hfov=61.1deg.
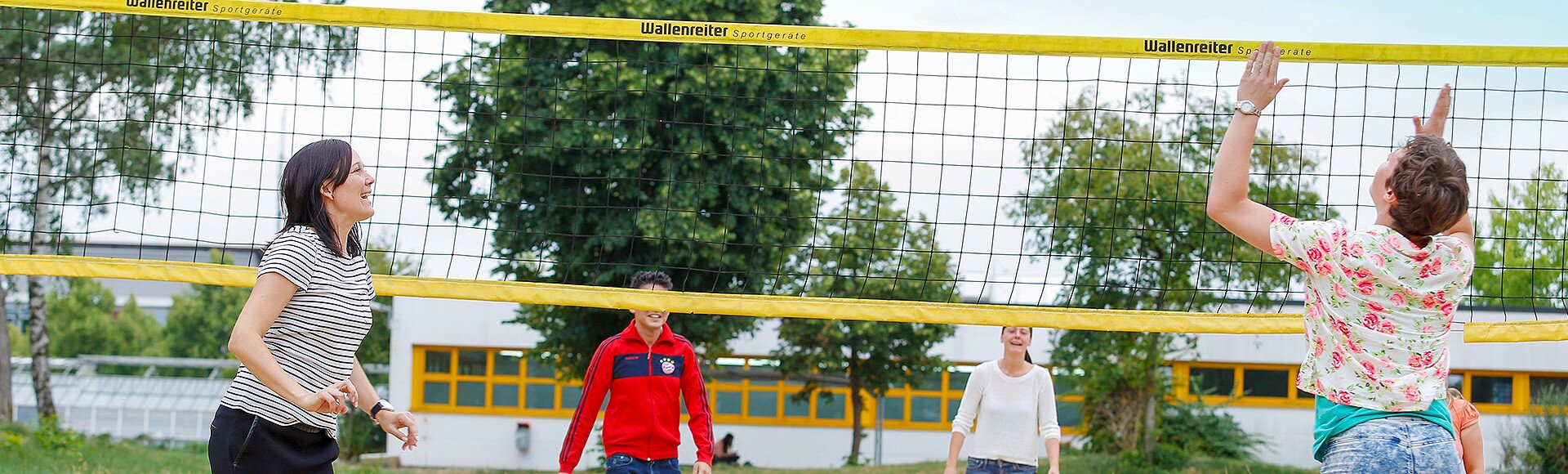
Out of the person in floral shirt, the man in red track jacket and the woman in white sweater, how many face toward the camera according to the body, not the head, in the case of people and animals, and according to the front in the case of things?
2

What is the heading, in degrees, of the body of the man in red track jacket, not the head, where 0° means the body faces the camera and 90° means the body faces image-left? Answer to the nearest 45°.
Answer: approximately 0°

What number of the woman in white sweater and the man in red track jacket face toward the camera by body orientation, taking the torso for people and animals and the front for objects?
2

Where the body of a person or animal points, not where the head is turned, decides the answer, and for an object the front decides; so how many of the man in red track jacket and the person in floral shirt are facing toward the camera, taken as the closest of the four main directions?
1

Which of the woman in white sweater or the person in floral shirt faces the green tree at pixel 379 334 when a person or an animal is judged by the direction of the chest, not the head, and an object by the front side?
the person in floral shirt

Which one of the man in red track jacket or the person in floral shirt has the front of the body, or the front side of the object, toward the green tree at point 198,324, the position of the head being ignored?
the person in floral shirt

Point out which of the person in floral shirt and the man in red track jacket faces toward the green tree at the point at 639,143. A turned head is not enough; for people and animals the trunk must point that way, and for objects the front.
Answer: the person in floral shirt

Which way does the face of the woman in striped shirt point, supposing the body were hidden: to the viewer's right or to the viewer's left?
to the viewer's right

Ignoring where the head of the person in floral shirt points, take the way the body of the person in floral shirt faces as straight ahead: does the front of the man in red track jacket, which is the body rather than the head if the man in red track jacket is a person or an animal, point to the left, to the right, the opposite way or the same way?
the opposite way

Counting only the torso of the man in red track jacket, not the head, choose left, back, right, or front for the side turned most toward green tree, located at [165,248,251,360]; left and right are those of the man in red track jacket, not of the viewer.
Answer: back
